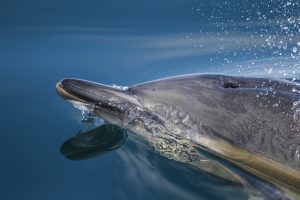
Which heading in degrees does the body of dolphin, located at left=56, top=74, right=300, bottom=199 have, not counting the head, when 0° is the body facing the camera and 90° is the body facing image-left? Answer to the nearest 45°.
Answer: approximately 90°
